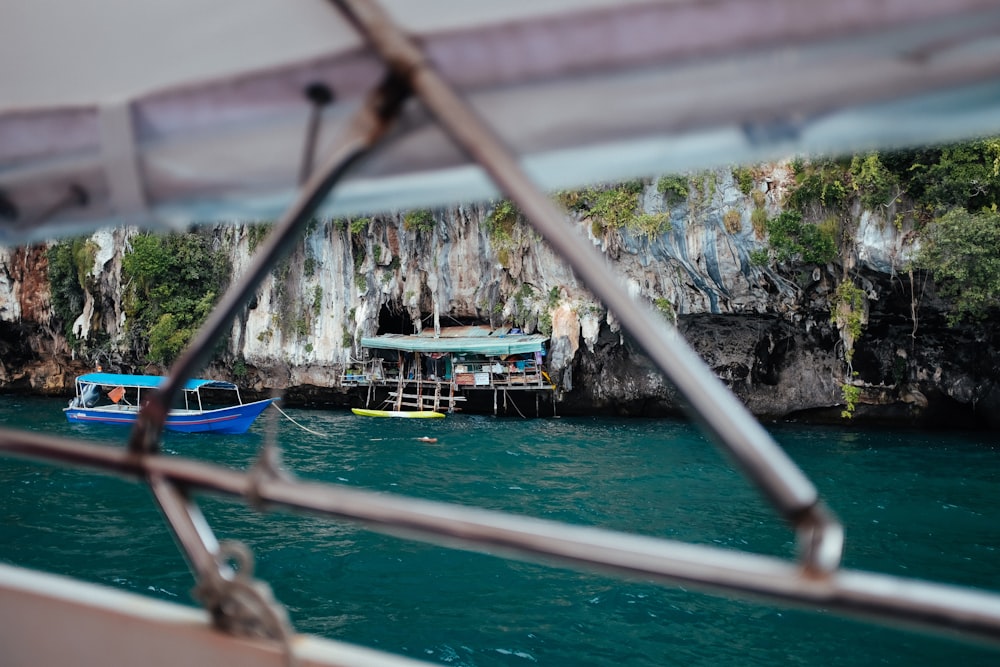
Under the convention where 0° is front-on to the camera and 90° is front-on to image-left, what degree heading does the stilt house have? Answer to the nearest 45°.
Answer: approximately 0°

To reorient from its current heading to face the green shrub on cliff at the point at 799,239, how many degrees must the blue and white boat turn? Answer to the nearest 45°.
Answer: approximately 45° to its left

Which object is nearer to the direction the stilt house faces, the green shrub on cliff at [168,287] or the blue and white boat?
the blue and white boat

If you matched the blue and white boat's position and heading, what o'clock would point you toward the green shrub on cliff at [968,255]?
The green shrub on cliff is roughly at 1 o'clock from the blue and white boat.

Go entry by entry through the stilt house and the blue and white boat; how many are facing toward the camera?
1

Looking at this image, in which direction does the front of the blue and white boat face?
to the viewer's right

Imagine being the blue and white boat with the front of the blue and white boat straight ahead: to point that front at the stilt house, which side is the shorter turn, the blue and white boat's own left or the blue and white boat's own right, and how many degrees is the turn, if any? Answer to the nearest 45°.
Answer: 0° — it already faces it

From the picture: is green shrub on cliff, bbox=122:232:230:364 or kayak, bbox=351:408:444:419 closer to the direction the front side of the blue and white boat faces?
the kayak

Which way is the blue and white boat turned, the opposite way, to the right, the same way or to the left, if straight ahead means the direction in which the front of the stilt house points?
to the left
